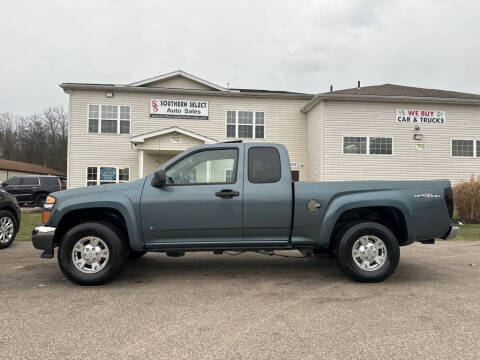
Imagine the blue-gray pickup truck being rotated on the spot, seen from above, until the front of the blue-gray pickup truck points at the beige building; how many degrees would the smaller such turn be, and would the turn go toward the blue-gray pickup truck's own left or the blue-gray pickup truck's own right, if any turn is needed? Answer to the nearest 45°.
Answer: approximately 90° to the blue-gray pickup truck's own right

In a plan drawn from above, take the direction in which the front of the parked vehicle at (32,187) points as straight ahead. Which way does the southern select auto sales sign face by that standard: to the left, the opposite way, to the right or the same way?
to the left

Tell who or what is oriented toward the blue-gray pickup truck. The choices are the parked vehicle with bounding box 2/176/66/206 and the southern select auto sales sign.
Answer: the southern select auto sales sign

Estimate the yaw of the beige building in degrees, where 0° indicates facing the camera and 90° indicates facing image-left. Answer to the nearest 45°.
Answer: approximately 0°

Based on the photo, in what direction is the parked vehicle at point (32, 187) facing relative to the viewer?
to the viewer's left

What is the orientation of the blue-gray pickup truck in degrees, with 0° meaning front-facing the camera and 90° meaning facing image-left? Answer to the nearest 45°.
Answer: approximately 90°

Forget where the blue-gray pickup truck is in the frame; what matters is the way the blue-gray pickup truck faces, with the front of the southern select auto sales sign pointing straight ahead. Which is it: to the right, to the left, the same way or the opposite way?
to the right

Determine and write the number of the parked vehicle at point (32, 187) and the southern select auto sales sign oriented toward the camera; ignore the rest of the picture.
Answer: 1

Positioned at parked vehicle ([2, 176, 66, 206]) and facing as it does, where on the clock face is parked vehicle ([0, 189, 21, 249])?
parked vehicle ([0, 189, 21, 249]) is roughly at 9 o'clock from parked vehicle ([2, 176, 66, 206]).
